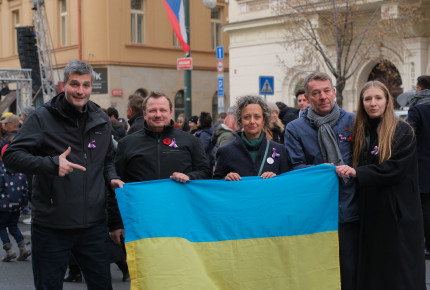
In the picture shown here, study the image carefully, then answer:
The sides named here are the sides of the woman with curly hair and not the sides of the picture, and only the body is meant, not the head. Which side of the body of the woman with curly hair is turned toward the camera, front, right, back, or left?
front

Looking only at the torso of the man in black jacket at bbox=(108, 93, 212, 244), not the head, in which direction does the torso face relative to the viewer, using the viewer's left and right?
facing the viewer

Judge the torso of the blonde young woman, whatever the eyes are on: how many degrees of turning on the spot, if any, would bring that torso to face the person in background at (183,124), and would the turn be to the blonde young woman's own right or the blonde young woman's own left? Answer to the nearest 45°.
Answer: approximately 90° to the blonde young woman's own right

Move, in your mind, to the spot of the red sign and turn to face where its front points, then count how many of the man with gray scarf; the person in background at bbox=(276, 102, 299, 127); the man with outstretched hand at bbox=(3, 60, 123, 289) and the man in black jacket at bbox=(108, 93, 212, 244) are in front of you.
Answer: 4

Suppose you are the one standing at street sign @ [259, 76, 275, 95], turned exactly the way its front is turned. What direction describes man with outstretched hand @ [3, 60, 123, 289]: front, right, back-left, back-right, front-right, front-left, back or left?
front

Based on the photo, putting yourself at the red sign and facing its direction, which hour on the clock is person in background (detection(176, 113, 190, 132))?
The person in background is roughly at 12 o'clock from the red sign.

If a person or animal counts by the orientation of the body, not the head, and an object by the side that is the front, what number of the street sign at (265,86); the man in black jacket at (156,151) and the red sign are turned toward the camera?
3

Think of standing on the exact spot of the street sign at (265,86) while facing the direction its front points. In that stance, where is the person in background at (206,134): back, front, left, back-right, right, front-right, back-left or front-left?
front

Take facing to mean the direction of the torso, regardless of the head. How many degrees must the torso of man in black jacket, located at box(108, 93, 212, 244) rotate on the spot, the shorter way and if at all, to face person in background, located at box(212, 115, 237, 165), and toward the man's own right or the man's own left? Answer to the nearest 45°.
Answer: approximately 180°

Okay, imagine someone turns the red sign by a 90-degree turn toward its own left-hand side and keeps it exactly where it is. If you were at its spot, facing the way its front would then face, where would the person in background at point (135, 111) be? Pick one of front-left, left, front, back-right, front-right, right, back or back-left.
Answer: right

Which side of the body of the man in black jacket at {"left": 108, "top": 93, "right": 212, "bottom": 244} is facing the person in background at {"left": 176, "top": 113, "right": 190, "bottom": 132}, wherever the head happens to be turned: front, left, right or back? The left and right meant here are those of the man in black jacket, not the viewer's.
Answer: back

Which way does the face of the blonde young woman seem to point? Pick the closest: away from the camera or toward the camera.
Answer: toward the camera
